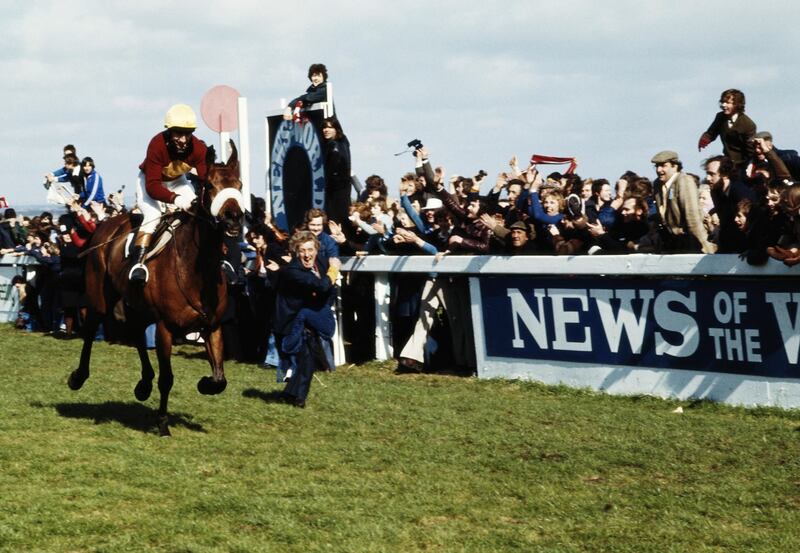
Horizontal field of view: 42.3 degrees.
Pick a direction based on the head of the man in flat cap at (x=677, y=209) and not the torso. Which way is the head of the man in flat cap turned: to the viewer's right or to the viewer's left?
to the viewer's left

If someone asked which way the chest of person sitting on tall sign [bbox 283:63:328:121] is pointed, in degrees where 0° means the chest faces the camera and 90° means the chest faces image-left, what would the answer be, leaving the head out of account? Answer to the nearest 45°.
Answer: approximately 45°

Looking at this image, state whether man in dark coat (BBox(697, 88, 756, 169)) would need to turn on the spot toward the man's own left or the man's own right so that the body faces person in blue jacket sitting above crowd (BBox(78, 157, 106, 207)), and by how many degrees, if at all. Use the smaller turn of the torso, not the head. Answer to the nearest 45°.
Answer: approximately 90° to the man's own right

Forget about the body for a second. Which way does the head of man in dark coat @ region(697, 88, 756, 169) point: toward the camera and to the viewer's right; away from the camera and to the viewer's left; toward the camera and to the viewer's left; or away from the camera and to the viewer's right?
toward the camera and to the viewer's left

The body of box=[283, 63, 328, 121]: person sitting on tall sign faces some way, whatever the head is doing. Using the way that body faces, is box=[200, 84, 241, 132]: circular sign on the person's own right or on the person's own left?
on the person's own right

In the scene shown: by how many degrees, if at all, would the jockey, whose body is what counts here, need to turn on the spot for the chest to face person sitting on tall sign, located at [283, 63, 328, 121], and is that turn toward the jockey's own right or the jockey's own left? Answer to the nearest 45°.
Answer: approximately 135° to the jockey's own left

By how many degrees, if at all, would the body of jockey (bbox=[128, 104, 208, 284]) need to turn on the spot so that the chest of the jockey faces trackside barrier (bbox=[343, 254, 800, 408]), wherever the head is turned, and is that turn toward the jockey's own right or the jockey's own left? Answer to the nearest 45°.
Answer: approximately 45° to the jockey's own left

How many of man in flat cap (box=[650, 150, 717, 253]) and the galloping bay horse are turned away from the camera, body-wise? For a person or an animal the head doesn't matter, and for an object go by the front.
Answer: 0

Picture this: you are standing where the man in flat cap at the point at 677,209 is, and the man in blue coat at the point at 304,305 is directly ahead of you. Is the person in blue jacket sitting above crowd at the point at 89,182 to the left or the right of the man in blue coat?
right

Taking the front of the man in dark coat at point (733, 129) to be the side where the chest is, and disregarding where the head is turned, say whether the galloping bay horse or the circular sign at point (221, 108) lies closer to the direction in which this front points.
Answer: the galloping bay horse

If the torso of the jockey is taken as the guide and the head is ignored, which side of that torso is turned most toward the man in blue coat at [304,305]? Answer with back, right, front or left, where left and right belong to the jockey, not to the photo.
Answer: left
